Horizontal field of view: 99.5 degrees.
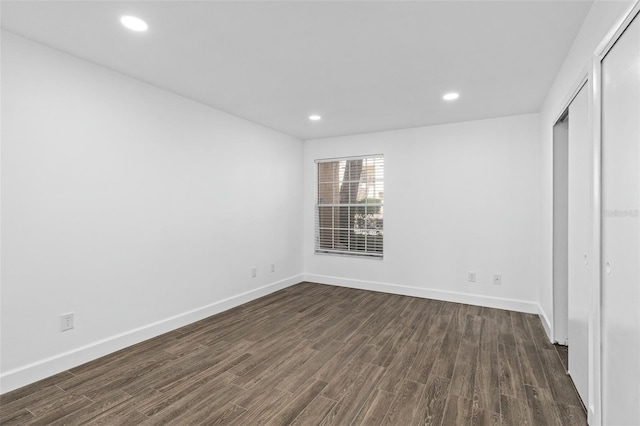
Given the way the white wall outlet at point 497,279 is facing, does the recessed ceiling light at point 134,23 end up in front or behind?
in front

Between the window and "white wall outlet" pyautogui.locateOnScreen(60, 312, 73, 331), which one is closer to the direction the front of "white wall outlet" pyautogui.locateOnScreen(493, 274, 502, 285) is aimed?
the white wall outlet

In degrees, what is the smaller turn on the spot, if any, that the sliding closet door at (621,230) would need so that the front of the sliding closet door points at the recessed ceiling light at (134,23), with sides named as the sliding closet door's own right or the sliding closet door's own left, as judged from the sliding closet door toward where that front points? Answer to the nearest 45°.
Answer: approximately 45° to the sliding closet door's own left

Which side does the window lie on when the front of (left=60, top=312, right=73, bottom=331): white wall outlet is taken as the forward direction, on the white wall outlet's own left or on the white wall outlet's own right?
on the white wall outlet's own left

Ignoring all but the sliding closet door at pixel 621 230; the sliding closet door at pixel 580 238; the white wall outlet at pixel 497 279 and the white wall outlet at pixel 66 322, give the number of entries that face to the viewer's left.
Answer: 2

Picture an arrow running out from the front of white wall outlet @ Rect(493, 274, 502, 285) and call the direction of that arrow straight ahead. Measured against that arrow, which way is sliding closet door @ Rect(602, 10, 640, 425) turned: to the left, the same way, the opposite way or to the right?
to the right

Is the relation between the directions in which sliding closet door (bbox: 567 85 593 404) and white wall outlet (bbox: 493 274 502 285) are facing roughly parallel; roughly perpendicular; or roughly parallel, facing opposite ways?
roughly perpendicular

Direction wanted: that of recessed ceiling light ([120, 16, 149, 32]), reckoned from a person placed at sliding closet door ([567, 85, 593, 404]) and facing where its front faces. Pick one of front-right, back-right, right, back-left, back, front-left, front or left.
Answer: front-left

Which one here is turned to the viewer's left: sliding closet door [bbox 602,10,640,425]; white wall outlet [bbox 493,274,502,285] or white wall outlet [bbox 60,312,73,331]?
the sliding closet door

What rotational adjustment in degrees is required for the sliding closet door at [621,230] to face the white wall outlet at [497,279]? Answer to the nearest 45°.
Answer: approximately 45° to its right

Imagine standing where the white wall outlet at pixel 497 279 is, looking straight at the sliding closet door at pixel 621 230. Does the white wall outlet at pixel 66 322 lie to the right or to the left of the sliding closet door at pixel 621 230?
right

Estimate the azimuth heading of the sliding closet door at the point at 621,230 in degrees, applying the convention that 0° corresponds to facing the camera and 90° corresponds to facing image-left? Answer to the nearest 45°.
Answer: approximately 90°

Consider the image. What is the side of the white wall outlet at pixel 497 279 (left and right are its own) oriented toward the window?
right

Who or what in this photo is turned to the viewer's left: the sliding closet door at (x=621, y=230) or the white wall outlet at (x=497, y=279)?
the sliding closet door

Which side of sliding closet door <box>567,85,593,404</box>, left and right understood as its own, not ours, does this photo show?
left
